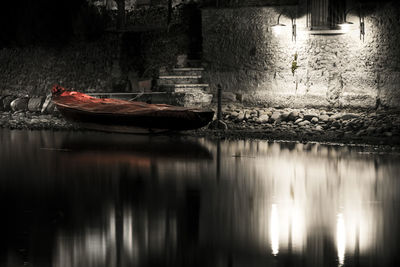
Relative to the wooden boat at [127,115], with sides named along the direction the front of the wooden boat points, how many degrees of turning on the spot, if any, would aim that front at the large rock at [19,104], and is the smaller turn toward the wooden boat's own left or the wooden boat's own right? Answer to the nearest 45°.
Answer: approximately 45° to the wooden boat's own right

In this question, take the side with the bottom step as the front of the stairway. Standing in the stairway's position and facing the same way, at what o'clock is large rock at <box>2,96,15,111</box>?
The large rock is roughly at 4 o'clock from the stairway.

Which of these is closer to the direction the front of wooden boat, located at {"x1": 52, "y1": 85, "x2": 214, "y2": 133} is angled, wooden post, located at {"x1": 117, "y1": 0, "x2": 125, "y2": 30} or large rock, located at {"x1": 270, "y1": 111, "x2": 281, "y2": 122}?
the wooden post

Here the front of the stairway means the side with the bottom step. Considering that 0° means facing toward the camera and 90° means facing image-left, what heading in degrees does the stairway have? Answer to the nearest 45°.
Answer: approximately 0°

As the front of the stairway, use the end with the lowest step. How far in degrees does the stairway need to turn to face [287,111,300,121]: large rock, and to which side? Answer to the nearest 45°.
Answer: approximately 45° to its left

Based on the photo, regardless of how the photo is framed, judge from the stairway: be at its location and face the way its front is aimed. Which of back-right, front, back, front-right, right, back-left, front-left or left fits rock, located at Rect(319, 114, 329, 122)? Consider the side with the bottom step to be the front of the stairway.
front-left

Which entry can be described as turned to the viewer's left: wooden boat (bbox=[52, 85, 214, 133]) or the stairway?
the wooden boat

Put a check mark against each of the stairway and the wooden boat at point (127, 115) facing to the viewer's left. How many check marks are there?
1

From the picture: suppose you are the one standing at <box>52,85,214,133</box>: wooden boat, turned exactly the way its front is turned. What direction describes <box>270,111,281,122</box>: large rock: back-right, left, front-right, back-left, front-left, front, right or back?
back

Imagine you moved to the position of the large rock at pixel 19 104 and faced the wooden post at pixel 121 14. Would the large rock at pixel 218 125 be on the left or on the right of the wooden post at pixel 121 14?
right

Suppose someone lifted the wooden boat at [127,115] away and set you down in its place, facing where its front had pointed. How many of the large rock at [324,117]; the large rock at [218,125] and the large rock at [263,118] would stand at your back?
3

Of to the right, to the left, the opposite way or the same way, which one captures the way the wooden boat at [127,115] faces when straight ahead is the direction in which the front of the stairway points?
to the right

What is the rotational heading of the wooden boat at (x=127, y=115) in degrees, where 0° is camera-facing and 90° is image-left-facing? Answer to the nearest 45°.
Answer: approximately 90°

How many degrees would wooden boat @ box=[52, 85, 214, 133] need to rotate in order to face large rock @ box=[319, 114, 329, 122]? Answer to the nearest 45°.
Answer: approximately 180°

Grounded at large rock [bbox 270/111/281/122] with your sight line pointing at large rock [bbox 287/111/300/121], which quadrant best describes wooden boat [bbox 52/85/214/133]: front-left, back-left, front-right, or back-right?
back-right
